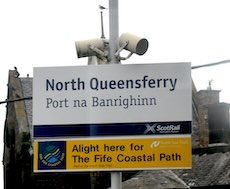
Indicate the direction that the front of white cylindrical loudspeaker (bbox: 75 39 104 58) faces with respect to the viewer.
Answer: facing to the left of the viewer

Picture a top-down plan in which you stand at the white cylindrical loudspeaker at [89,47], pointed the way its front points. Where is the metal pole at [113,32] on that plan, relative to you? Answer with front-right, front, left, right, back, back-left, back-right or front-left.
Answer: back

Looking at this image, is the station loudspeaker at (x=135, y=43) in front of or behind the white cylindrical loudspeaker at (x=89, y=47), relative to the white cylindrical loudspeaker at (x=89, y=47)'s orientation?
behind

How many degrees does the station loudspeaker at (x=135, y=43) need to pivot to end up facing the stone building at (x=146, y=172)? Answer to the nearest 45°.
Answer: approximately 135° to its left

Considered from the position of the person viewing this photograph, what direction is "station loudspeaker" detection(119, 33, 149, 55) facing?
facing the viewer and to the right of the viewer

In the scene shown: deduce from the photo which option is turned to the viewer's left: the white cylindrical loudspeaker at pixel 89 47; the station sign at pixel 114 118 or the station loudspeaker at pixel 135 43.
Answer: the white cylindrical loudspeaker

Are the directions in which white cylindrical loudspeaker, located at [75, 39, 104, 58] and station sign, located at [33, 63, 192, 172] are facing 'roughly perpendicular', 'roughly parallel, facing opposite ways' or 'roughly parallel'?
roughly perpendicular

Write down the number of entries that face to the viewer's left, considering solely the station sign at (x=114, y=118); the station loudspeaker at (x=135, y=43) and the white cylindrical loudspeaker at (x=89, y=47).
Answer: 1

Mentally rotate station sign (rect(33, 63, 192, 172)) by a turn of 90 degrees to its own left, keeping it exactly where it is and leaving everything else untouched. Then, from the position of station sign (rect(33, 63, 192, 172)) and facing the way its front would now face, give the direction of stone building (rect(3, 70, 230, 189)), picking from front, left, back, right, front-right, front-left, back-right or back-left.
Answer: left
